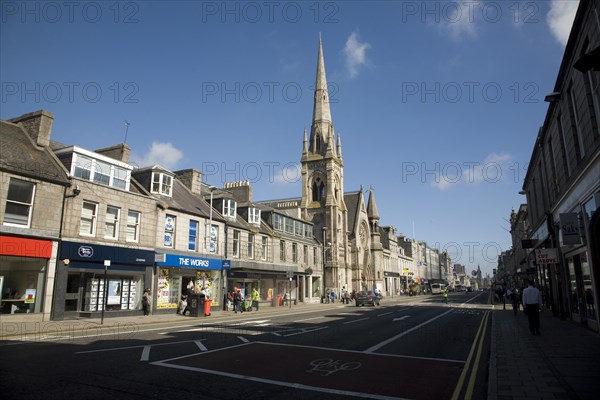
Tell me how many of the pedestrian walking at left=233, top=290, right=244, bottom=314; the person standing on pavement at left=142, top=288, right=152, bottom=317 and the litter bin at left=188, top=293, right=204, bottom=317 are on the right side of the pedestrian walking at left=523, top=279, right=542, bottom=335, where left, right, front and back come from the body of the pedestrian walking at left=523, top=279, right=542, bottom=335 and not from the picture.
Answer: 0

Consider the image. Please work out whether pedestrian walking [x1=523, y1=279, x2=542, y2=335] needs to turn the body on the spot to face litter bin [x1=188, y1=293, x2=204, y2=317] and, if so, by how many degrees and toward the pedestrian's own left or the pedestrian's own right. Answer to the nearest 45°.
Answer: approximately 90° to the pedestrian's own left

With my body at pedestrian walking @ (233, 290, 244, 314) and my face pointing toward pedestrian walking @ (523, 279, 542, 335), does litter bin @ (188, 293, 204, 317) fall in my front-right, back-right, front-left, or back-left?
front-right

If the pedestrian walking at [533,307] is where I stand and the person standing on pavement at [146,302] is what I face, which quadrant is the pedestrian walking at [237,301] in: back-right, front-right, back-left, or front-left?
front-right

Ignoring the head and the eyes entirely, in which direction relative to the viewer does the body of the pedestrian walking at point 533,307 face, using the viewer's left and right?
facing away from the viewer

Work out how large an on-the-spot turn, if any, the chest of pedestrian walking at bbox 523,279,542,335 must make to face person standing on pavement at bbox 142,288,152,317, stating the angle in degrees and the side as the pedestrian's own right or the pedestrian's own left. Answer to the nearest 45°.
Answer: approximately 90° to the pedestrian's own left

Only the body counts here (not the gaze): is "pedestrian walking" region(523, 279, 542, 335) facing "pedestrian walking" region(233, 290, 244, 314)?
no
